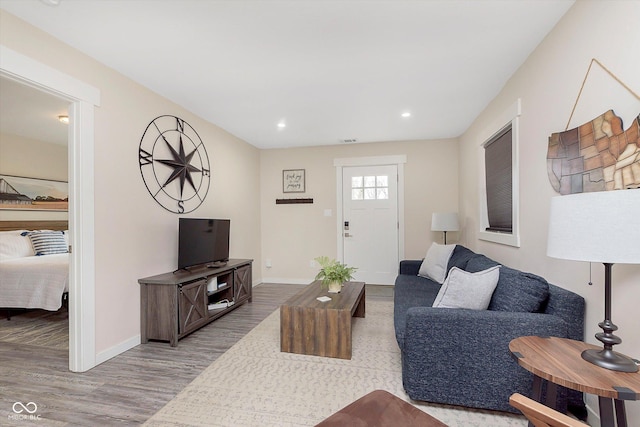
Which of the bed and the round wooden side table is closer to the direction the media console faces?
the round wooden side table

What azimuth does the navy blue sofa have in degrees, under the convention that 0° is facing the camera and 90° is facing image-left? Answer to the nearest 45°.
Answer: approximately 90°

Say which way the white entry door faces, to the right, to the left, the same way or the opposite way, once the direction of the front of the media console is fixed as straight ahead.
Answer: to the right

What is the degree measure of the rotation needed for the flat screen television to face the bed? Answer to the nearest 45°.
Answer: approximately 135° to its right

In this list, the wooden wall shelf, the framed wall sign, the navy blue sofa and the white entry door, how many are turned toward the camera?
3

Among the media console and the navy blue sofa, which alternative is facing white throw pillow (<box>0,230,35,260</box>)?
the navy blue sofa

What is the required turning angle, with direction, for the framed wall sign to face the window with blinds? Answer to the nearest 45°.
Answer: approximately 45° to its left

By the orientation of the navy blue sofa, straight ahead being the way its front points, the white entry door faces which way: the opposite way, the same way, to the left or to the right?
to the left
